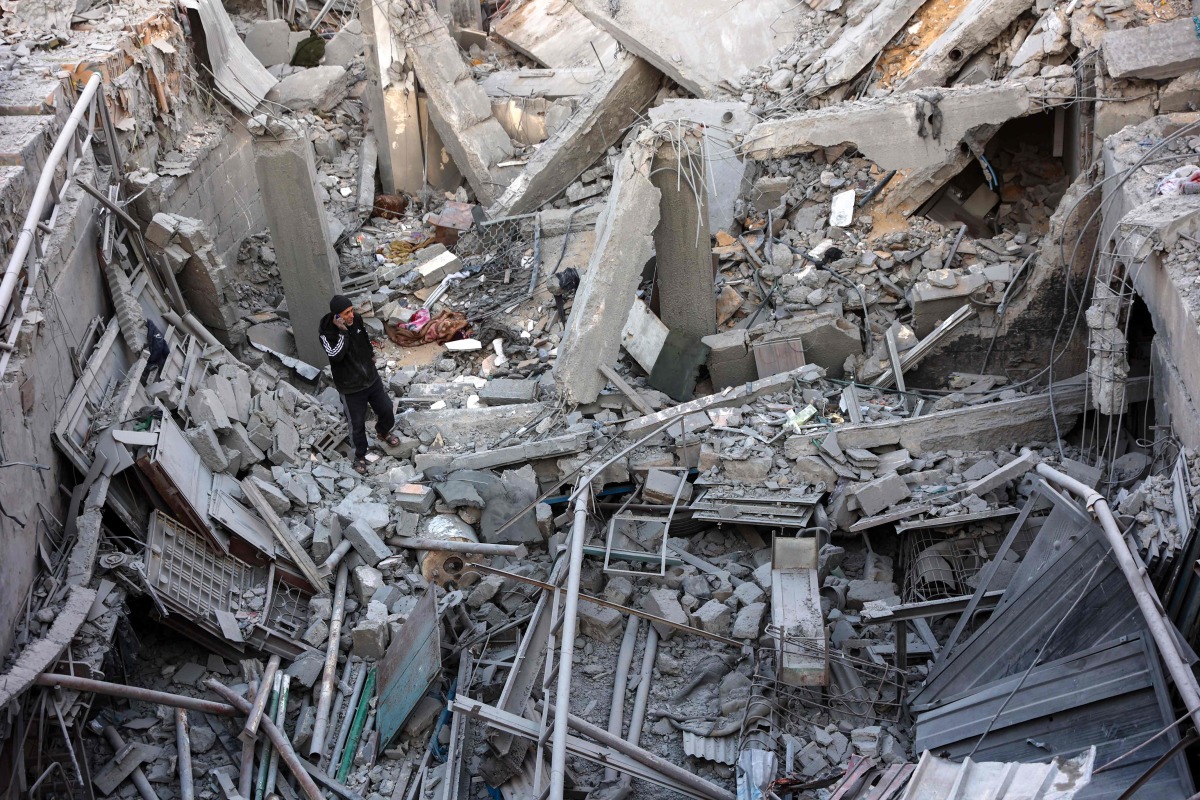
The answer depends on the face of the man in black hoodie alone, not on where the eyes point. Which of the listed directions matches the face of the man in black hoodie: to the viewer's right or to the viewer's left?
to the viewer's right

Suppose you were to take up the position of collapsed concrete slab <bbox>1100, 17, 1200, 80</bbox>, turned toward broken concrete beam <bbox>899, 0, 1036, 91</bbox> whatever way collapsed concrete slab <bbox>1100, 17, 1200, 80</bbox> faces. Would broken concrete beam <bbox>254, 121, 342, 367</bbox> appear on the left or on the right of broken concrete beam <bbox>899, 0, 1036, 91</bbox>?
left

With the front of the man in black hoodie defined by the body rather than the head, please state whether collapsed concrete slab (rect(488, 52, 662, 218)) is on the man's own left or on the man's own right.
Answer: on the man's own left

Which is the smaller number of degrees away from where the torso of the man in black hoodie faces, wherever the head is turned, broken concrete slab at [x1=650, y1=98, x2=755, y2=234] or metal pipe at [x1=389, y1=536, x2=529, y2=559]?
the metal pipe

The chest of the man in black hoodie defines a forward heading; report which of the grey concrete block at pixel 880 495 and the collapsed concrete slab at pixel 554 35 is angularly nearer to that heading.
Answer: the grey concrete block

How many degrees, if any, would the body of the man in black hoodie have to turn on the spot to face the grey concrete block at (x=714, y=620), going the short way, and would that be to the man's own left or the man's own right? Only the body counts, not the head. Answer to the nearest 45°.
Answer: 0° — they already face it

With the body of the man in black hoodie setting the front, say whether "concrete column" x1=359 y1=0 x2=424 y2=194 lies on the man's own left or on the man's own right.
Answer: on the man's own left

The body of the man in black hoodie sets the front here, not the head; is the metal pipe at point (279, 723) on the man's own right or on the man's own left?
on the man's own right

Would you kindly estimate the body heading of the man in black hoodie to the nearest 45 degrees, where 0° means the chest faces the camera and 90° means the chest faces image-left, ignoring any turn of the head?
approximately 315°

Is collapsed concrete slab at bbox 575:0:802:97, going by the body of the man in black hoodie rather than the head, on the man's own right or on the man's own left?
on the man's own left

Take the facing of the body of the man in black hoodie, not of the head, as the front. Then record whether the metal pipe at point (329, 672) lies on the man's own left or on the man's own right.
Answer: on the man's own right

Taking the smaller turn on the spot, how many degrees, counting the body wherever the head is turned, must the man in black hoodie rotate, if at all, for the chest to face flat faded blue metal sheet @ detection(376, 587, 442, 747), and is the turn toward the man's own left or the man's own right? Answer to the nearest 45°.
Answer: approximately 45° to the man's own right

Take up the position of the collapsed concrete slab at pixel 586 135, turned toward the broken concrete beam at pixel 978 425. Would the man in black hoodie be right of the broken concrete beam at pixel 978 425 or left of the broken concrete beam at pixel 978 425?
right
